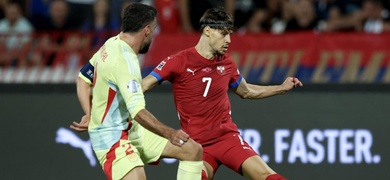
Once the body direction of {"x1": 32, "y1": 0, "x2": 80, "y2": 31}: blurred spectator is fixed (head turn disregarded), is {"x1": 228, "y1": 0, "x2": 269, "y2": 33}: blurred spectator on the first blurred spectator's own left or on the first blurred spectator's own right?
on the first blurred spectator's own left

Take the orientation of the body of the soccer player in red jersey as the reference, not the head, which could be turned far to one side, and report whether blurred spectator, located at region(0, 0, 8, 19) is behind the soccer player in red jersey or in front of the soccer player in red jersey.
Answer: behind

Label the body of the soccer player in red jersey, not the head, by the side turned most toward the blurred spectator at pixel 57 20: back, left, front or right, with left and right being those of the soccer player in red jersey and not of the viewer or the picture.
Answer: back

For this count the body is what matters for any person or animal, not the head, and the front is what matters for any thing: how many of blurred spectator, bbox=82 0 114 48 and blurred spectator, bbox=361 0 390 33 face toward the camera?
2

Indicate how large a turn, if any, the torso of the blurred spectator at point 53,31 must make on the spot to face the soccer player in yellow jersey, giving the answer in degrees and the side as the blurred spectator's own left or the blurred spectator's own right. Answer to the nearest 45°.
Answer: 0° — they already face them

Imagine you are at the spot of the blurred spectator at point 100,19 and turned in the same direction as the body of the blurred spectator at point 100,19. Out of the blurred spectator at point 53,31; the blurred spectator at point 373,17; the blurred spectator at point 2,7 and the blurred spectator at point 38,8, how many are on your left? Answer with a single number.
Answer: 1

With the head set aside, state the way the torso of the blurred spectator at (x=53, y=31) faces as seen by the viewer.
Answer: toward the camera

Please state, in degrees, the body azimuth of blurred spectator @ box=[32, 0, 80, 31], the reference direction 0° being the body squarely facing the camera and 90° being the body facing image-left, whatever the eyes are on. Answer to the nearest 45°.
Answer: approximately 0°

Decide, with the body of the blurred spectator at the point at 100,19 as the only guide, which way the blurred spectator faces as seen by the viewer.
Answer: toward the camera

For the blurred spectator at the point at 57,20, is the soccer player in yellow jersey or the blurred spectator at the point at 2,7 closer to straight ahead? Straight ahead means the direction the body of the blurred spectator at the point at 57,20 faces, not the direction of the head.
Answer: the soccer player in yellow jersey

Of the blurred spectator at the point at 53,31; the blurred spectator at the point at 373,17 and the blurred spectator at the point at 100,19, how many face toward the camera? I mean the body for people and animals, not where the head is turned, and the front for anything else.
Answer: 3
